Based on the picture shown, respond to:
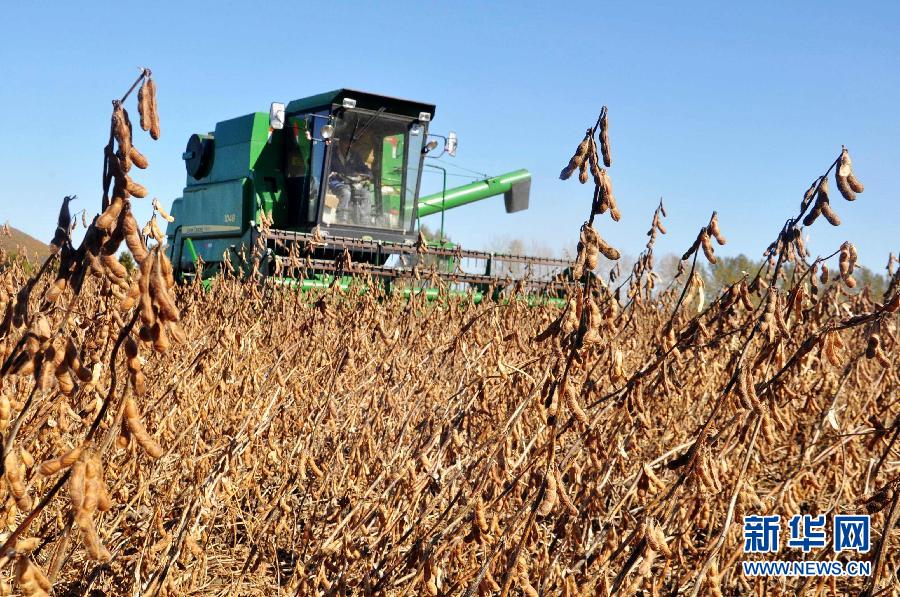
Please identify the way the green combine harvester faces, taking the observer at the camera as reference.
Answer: facing the viewer and to the right of the viewer
